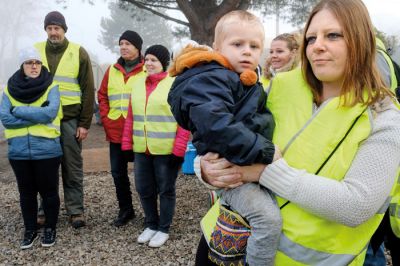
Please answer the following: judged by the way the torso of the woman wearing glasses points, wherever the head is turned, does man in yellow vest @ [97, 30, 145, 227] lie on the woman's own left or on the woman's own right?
on the woman's own left

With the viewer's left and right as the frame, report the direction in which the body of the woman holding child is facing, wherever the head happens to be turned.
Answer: facing the viewer and to the left of the viewer

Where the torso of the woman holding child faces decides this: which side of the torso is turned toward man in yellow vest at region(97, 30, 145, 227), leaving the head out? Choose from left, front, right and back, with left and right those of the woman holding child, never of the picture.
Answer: right

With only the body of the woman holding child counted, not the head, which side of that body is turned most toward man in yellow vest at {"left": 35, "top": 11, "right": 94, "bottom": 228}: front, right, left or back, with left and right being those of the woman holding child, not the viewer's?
right

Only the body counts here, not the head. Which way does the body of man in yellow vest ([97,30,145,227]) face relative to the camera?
toward the camera

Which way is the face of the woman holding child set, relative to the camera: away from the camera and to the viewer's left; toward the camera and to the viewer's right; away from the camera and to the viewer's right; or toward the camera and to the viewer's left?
toward the camera and to the viewer's left

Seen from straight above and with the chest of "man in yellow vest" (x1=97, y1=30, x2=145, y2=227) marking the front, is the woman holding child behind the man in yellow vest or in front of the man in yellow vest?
in front

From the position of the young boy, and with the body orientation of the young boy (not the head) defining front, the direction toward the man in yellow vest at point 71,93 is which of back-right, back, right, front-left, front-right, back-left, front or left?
back

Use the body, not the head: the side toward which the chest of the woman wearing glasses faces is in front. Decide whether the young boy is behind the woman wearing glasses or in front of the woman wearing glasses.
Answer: in front

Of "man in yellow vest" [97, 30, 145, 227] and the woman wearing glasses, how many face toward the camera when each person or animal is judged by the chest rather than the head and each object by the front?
2

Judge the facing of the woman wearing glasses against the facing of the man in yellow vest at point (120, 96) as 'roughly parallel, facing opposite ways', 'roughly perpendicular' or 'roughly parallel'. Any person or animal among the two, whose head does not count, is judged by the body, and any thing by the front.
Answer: roughly parallel

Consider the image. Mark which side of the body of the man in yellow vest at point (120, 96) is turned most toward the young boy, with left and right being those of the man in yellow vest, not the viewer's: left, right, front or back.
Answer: front

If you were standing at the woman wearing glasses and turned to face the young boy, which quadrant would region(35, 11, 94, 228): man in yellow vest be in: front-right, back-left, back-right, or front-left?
back-left

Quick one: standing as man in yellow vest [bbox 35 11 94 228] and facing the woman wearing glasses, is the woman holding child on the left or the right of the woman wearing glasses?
left
